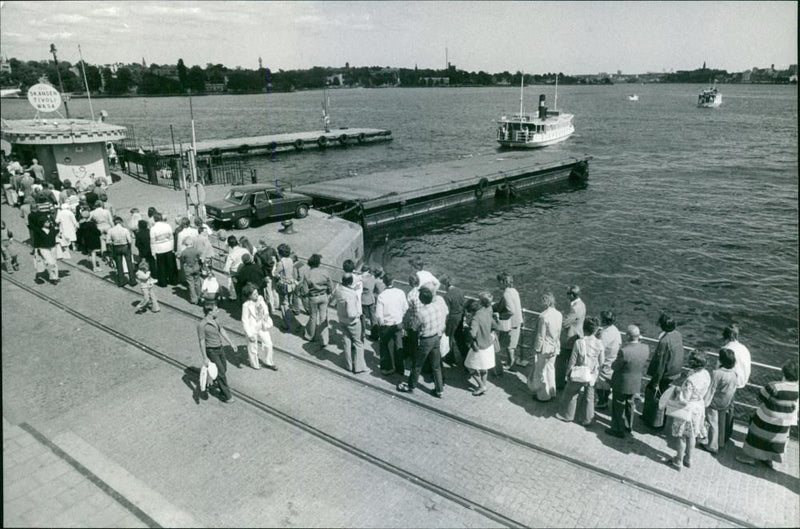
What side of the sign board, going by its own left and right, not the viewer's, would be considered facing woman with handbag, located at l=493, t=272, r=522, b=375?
front

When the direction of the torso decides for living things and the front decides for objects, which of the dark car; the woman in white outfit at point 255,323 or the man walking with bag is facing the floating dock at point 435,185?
the dark car

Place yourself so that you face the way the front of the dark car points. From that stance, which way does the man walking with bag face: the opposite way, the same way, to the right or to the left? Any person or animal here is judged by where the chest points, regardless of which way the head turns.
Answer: to the right

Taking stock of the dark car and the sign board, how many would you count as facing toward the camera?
1

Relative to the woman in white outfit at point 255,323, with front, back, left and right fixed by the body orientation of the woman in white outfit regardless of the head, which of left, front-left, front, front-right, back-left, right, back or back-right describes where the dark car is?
back-left

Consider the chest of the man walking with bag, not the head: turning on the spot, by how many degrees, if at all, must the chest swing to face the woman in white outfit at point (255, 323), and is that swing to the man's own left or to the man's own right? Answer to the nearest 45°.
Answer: approximately 90° to the man's own left

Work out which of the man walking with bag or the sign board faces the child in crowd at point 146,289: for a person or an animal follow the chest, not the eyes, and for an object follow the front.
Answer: the sign board

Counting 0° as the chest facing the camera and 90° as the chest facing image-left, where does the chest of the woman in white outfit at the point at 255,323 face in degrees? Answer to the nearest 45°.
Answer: approximately 315°

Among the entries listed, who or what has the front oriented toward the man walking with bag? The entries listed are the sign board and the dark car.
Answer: the sign board

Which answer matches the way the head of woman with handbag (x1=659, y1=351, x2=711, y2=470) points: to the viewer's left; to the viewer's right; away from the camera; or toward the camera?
away from the camera

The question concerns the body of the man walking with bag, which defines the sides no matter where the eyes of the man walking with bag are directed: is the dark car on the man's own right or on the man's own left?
on the man's own left

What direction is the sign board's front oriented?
toward the camera

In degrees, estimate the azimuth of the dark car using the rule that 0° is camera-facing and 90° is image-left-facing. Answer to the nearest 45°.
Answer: approximately 225°

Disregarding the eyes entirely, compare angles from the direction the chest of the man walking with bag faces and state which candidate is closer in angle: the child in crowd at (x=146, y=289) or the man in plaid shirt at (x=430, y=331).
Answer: the man in plaid shirt

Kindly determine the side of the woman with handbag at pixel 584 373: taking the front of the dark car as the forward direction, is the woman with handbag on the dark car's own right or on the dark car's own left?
on the dark car's own right

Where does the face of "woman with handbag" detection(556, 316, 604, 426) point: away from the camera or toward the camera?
away from the camera

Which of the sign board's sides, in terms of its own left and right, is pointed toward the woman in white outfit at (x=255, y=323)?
front
